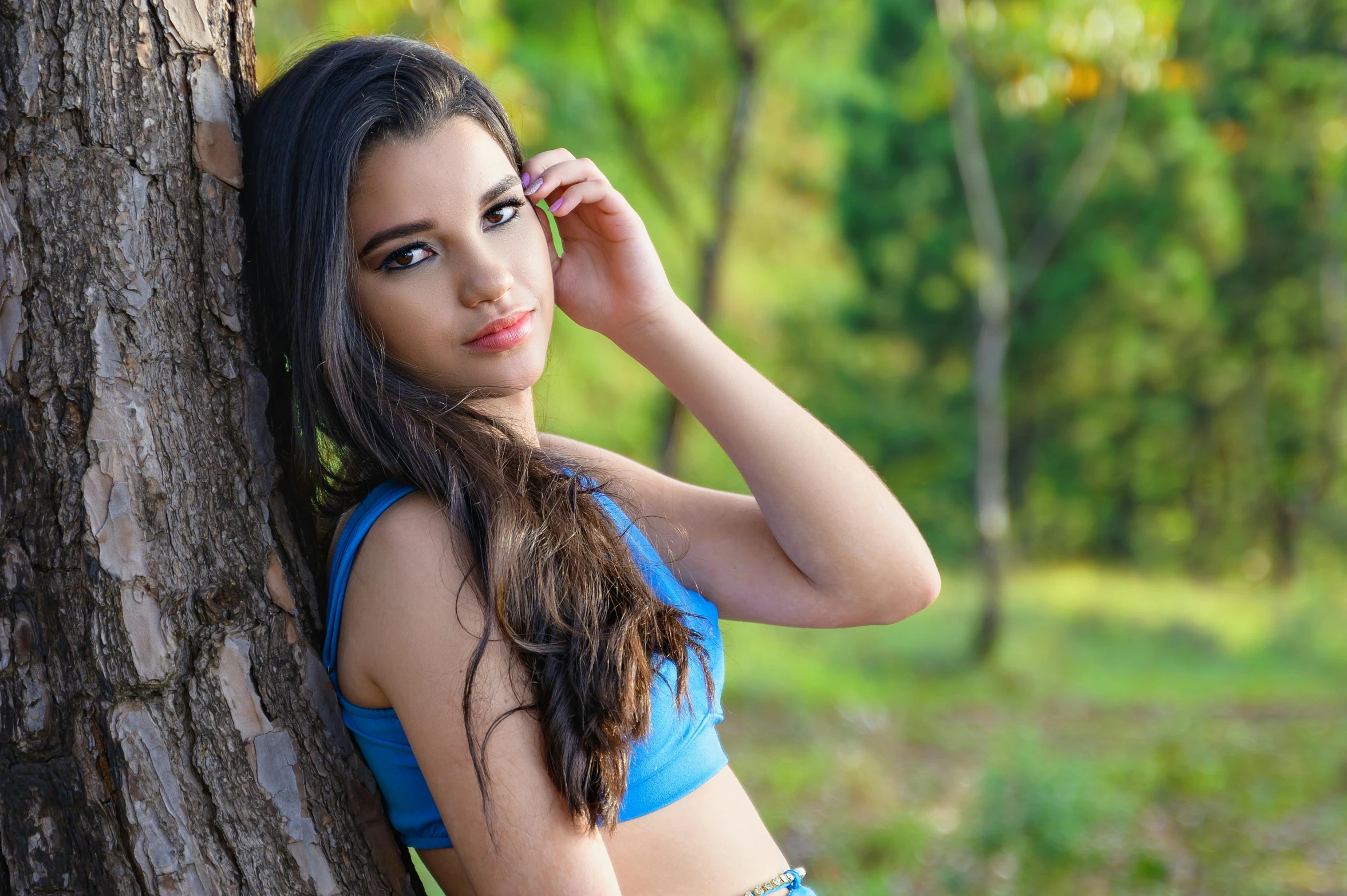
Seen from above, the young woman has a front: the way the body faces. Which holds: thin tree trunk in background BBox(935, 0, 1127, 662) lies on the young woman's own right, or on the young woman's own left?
on the young woman's own left

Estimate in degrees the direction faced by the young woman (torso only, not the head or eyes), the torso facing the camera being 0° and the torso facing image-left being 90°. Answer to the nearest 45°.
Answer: approximately 270°

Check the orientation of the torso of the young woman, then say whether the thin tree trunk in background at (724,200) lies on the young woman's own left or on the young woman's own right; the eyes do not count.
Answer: on the young woman's own left
